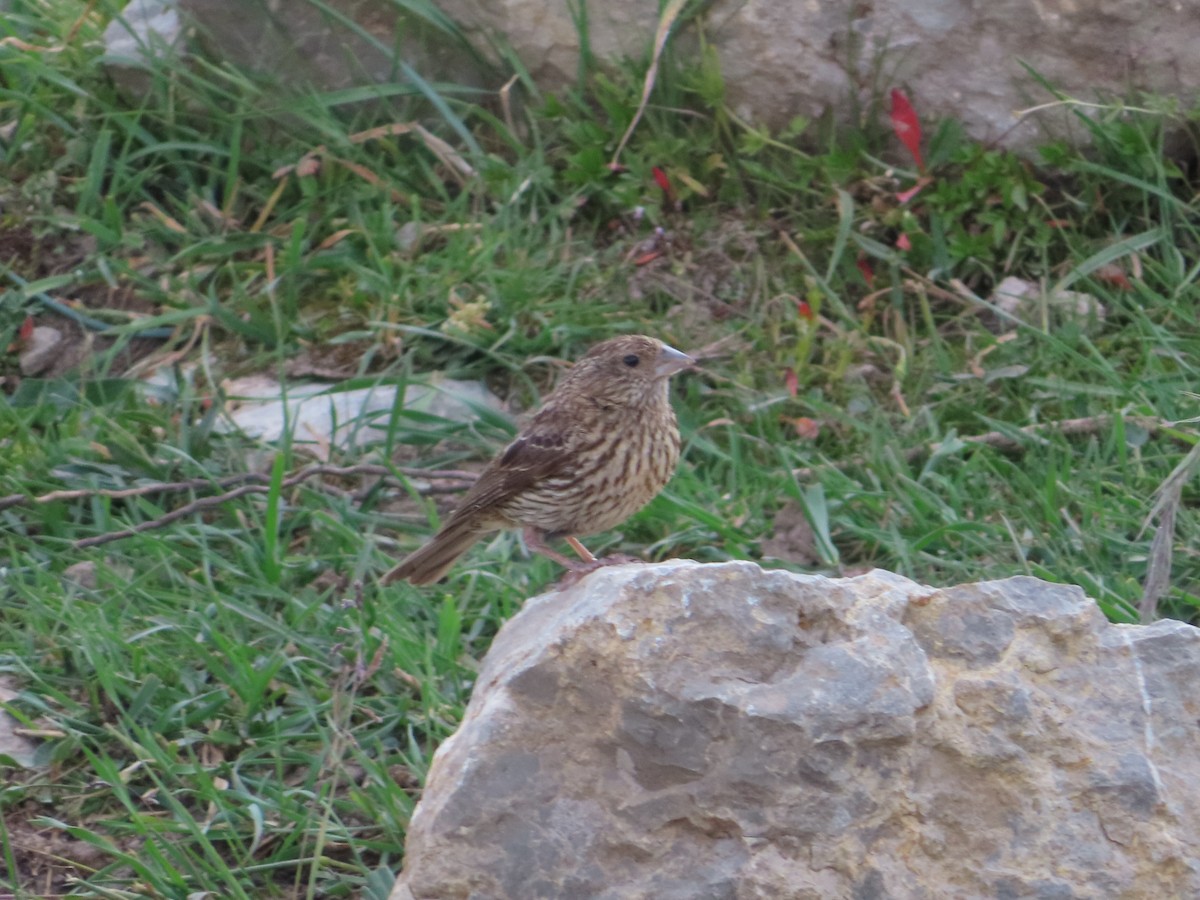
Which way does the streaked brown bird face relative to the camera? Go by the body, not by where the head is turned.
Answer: to the viewer's right

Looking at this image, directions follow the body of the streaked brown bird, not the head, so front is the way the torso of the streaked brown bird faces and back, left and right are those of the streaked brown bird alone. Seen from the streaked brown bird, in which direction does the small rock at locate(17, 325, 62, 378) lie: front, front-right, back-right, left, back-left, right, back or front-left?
back-left
